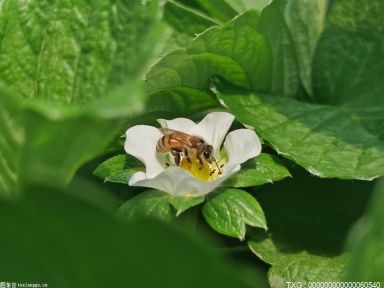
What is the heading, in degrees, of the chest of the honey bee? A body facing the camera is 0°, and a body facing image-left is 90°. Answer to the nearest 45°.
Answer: approximately 270°

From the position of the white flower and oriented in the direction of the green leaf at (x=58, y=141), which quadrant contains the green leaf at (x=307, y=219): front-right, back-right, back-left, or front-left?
back-left

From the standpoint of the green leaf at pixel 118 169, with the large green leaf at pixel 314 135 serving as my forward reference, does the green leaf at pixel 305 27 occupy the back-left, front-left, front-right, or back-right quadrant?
front-left

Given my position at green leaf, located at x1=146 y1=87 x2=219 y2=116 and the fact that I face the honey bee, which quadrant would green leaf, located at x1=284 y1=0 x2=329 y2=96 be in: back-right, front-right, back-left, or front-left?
back-left
